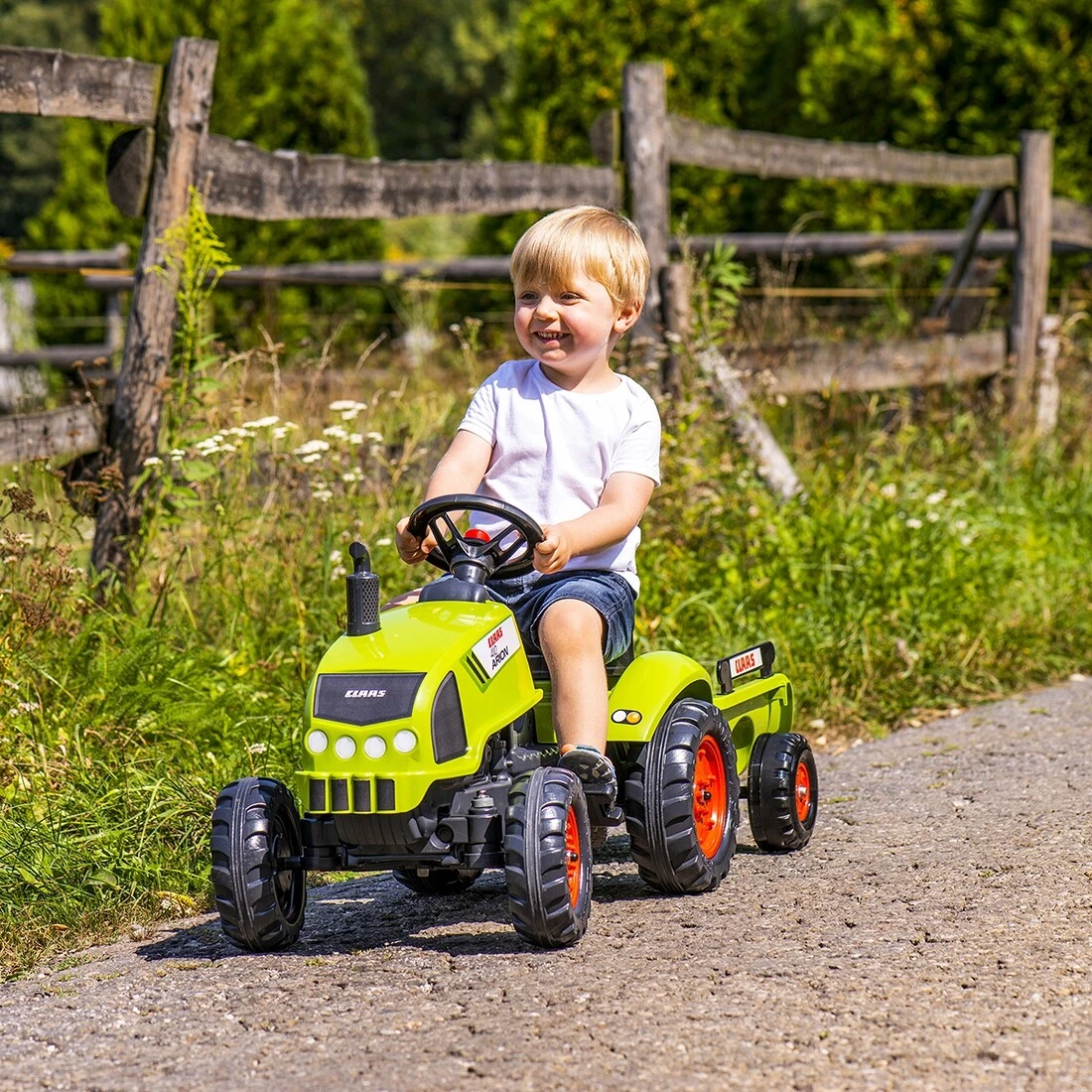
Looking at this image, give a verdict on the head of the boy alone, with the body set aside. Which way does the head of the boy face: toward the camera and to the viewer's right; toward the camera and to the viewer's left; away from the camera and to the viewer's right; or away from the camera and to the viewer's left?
toward the camera and to the viewer's left

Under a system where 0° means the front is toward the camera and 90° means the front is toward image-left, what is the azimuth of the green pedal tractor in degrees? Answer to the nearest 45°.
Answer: approximately 45°

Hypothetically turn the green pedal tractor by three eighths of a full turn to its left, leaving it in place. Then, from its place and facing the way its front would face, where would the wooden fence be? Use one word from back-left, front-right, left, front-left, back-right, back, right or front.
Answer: left

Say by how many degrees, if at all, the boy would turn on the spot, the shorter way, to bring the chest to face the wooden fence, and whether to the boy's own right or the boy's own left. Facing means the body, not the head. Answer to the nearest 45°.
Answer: approximately 135° to the boy's own right

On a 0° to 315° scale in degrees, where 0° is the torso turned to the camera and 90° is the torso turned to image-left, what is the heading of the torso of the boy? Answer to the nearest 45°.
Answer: approximately 45°
